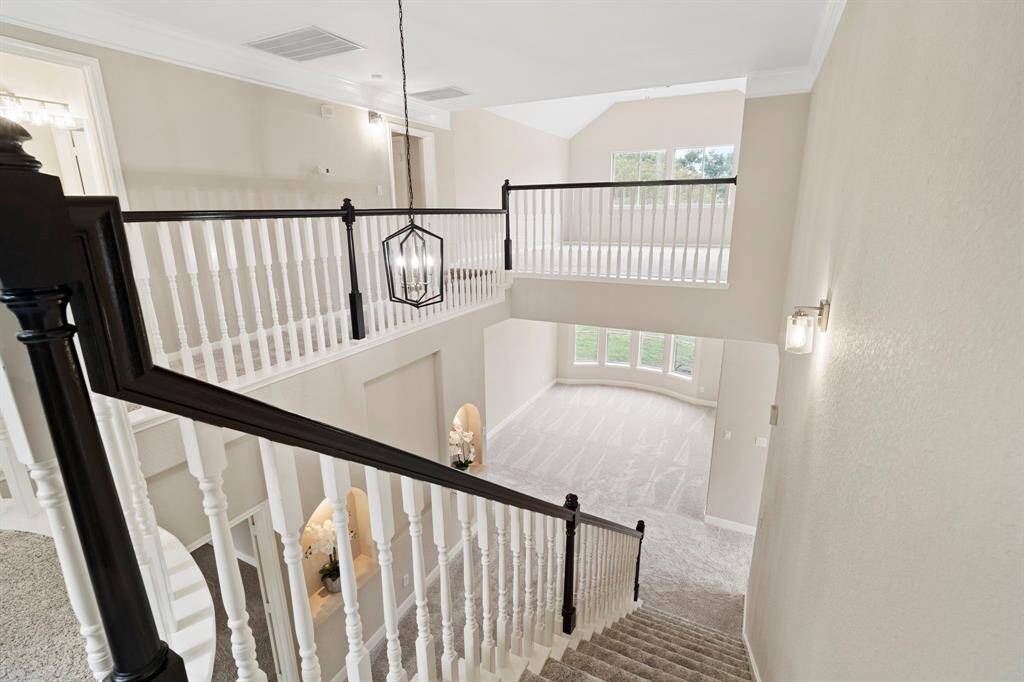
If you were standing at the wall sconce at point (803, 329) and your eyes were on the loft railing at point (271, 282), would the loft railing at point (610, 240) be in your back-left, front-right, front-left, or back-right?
front-right

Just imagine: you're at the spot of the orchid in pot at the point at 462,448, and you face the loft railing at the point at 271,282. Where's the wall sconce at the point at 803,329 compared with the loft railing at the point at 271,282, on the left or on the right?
left

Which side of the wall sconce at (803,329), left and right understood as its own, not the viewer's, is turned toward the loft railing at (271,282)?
front

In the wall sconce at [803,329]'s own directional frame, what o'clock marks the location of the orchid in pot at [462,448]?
The orchid in pot is roughly at 1 o'clock from the wall sconce.

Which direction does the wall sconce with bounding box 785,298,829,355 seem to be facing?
to the viewer's left

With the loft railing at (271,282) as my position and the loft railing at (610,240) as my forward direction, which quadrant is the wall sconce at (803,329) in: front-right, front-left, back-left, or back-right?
front-right

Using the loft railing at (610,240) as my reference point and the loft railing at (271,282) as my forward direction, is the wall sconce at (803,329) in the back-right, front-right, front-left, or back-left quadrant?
front-left

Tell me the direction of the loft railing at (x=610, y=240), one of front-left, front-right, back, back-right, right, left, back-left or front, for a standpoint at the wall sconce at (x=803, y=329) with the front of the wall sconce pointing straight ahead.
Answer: front-right
